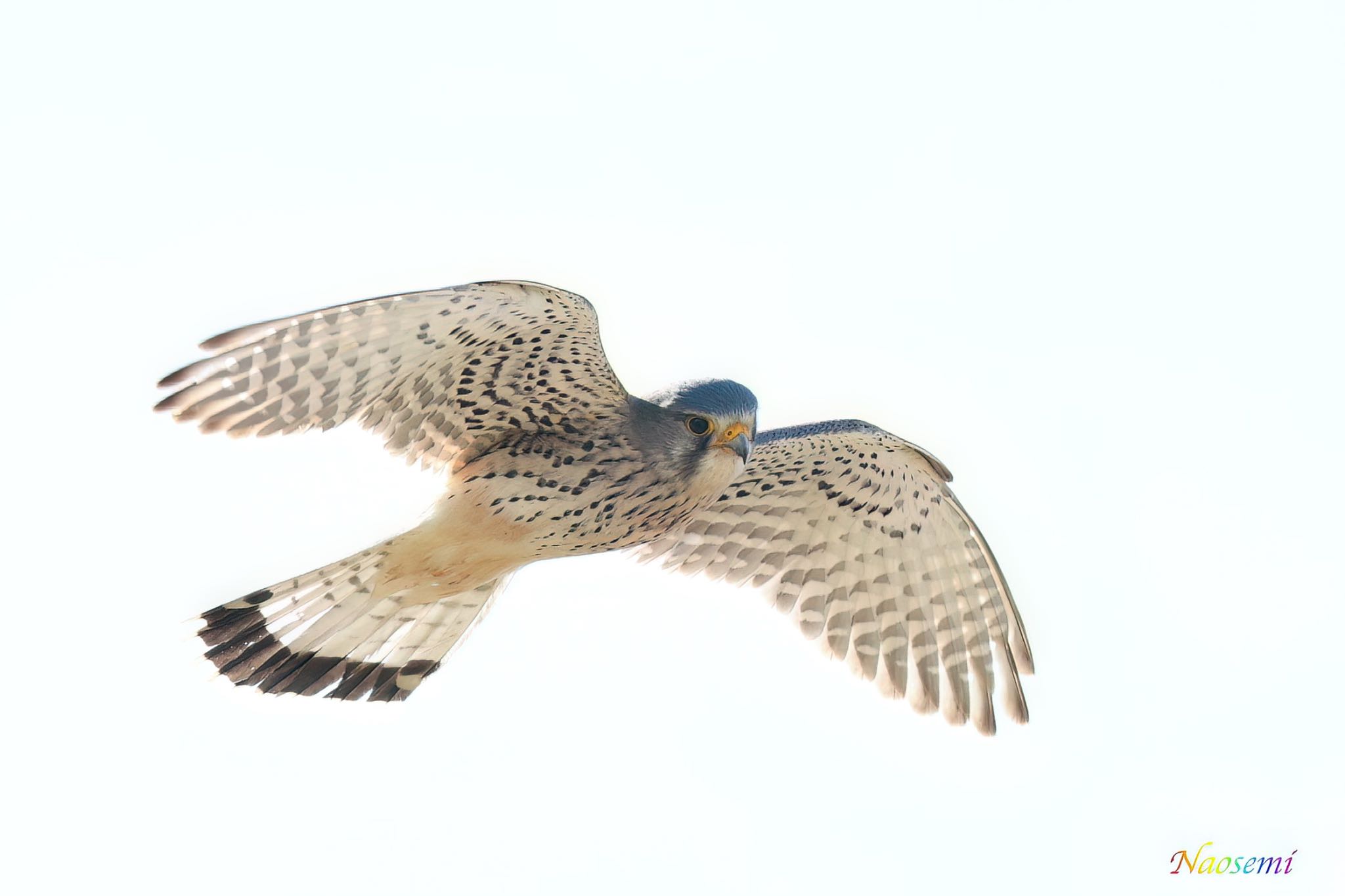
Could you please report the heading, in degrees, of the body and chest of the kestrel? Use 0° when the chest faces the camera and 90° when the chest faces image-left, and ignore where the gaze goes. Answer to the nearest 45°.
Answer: approximately 315°
